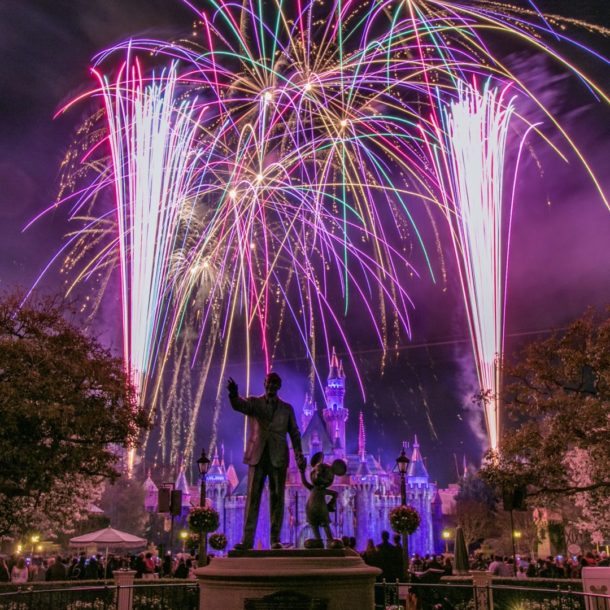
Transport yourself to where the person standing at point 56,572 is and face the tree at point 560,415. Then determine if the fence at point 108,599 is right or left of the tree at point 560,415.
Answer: right

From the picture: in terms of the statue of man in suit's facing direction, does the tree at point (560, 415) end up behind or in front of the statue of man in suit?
behind

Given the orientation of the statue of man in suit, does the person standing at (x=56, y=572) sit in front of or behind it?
behind

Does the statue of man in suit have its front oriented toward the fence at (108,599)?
no

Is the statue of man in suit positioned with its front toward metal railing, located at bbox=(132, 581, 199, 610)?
no

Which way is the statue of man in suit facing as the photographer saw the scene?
facing the viewer

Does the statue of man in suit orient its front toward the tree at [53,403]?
no

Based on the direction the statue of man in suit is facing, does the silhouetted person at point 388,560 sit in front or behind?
behind
